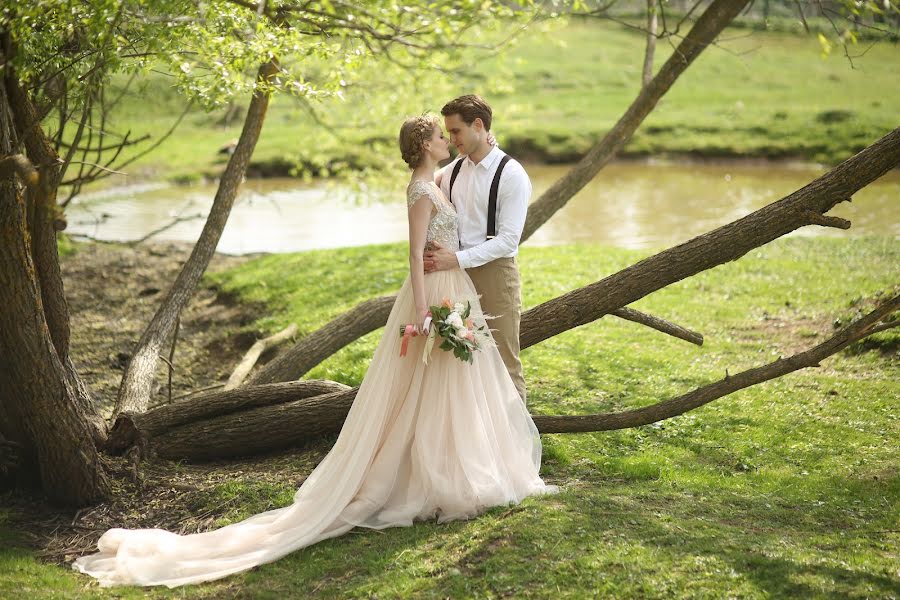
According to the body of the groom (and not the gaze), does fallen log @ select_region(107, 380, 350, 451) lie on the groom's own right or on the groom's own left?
on the groom's own right

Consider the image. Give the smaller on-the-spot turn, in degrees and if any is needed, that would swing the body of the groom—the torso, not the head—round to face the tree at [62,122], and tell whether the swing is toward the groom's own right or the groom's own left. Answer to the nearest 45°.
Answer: approximately 45° to the groom's own right

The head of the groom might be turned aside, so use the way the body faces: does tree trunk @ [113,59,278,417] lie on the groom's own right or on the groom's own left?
on the groom's own right

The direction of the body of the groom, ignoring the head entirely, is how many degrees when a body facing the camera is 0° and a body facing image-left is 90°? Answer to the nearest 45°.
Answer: approximately 45°

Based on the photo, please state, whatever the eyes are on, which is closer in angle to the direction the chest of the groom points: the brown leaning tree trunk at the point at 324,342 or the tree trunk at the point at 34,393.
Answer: the tree trunk at the point at 34,393

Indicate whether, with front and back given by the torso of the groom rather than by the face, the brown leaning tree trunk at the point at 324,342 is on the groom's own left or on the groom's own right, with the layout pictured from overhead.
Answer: on the groom's own right

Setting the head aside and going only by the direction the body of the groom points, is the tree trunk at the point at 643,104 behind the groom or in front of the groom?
behind
